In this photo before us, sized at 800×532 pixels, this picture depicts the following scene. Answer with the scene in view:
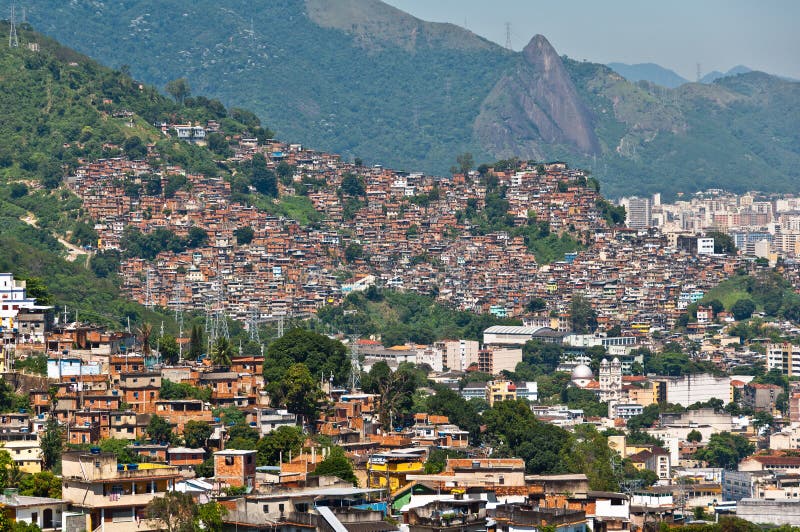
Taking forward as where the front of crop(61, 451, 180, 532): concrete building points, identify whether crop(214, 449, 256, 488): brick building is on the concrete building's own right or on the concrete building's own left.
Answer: on the concrete building's own left

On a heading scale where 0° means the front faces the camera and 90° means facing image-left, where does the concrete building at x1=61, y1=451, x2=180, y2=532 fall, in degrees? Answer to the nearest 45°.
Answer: approximately 315°

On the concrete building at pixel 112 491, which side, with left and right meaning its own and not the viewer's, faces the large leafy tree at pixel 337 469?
left

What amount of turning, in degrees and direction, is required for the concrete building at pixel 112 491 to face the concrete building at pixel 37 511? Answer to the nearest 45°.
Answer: approximately 135° to its right

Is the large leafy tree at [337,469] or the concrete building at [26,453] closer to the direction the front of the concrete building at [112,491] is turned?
the large leafy tree

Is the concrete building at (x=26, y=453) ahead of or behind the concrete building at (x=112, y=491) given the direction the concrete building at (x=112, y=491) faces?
behind

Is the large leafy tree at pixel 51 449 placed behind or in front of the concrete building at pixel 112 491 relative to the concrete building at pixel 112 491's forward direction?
behind
